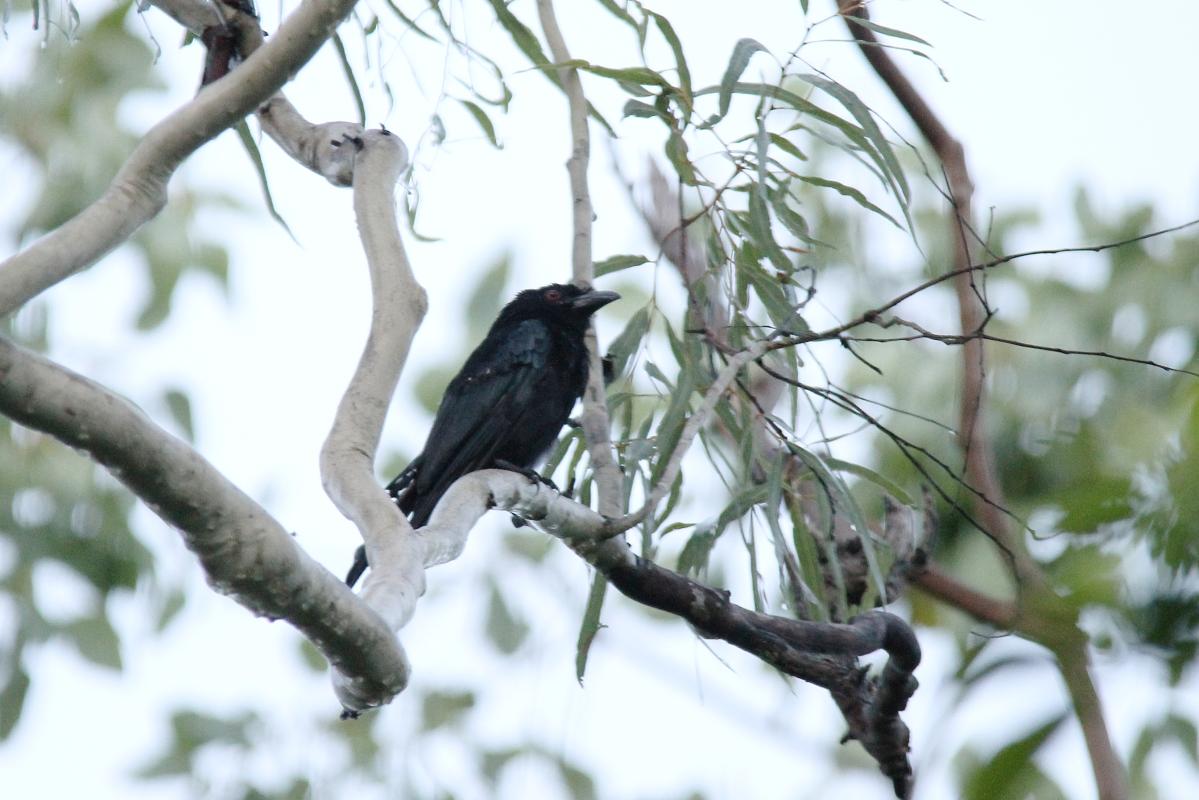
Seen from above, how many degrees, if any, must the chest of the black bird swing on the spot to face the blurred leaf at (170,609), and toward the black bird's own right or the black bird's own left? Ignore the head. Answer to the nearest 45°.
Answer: approximately 90° to the black bird's own left

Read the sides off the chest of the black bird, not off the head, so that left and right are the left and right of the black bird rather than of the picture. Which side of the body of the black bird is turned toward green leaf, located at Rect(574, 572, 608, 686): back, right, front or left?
front

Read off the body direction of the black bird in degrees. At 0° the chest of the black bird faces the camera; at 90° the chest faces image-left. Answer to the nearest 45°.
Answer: approximately 270°
